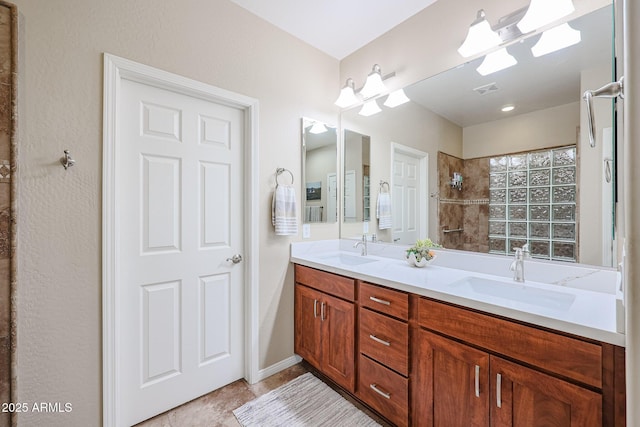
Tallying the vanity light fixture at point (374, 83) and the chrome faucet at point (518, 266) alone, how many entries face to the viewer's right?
0

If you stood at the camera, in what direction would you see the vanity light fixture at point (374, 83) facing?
facing the viewer and to the left of the viewer

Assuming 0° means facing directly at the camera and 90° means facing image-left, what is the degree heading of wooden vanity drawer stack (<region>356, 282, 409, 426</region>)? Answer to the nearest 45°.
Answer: approximately 45°

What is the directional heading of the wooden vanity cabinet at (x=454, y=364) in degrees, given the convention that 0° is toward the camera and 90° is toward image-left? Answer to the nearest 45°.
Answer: approximately 45°

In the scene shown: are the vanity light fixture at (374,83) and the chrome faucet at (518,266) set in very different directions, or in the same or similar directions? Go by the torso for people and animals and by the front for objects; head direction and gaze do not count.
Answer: same or similar directions

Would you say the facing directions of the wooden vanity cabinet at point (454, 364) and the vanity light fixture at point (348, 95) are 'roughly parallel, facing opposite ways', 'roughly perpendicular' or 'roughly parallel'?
roughly parallel

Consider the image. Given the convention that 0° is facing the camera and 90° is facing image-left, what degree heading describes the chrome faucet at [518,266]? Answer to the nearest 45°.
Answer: approximately 45°

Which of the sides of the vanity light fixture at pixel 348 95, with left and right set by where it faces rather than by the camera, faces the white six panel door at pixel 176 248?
front

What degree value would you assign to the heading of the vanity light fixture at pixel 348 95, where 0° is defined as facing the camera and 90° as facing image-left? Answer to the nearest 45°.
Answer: approximately 45°
